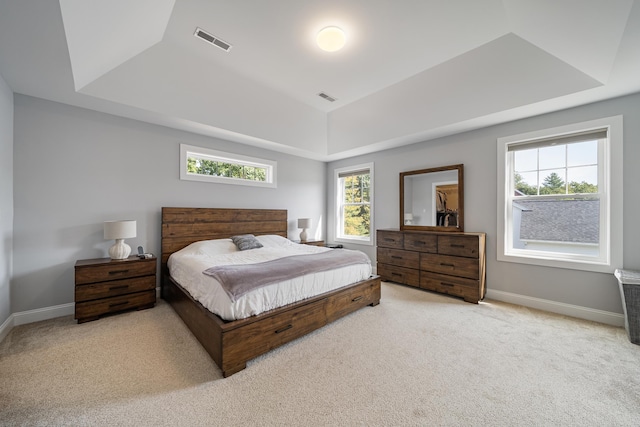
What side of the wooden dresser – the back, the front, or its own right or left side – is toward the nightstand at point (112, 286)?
front

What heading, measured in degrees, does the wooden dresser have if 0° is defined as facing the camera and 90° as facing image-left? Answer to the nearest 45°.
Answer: approximately 45°

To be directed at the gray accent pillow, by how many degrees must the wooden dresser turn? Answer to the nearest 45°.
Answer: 0° — it already faces it

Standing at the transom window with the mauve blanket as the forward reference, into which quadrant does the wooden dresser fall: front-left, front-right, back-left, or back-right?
front-left

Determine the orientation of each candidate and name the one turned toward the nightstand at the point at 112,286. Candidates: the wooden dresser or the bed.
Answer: the wooden dresser

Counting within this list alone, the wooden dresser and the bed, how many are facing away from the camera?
0

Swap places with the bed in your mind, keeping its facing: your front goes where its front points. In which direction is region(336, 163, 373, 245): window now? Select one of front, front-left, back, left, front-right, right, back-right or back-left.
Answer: left

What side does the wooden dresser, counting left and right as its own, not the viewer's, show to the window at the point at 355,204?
right

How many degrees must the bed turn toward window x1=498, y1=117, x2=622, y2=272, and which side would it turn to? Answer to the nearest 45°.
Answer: approximately 45° to its left

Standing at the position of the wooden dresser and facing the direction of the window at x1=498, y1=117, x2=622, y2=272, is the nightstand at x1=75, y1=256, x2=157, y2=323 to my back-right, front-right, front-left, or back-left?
back-right

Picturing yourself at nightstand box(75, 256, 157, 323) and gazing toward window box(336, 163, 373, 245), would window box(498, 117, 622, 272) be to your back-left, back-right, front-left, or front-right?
front-right

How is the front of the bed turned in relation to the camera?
facing the viewer and to the right of the viewer
